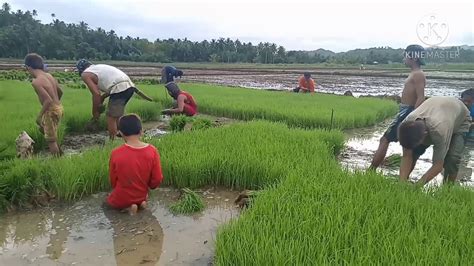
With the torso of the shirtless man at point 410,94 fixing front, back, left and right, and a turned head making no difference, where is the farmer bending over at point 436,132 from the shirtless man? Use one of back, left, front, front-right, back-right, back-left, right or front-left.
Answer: left

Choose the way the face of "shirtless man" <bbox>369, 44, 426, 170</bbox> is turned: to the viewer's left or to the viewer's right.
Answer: to the viewer's left

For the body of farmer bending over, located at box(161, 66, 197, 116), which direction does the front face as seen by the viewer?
to the viewer's left

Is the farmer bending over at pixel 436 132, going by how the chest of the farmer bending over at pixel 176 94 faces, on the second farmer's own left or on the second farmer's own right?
on the second farmer's own left

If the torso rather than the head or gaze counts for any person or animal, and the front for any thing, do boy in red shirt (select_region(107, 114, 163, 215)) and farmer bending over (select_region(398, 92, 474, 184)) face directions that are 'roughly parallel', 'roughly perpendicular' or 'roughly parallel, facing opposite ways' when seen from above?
roughly perpendicular

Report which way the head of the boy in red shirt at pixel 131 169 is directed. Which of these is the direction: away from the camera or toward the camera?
away from the camera

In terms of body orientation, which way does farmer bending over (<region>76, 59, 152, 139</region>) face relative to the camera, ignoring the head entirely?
to the viewer's left

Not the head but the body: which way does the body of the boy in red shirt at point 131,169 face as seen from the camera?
away from the camera

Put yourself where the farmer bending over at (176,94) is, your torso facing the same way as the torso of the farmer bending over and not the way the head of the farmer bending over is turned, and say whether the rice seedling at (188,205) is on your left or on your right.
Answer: on your left

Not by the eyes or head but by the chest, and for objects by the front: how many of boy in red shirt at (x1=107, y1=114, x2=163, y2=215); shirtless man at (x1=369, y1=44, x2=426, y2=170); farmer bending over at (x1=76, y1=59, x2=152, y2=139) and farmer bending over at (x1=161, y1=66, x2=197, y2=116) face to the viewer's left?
3

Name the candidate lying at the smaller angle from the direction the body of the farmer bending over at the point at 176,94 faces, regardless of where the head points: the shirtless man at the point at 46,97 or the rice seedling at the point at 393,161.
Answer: the shirtless man

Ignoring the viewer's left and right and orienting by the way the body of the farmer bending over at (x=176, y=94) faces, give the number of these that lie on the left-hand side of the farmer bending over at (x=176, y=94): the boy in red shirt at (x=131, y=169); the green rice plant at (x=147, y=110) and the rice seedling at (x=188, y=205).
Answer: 2

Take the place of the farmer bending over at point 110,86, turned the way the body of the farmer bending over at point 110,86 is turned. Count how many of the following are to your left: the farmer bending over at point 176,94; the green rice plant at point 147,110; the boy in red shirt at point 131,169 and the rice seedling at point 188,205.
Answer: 2

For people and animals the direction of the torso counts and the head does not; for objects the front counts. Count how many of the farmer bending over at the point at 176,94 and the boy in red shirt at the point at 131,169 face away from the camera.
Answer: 1

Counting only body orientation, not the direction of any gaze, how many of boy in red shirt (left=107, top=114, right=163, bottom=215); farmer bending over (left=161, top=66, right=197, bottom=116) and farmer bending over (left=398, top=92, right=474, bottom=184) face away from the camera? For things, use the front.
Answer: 1
